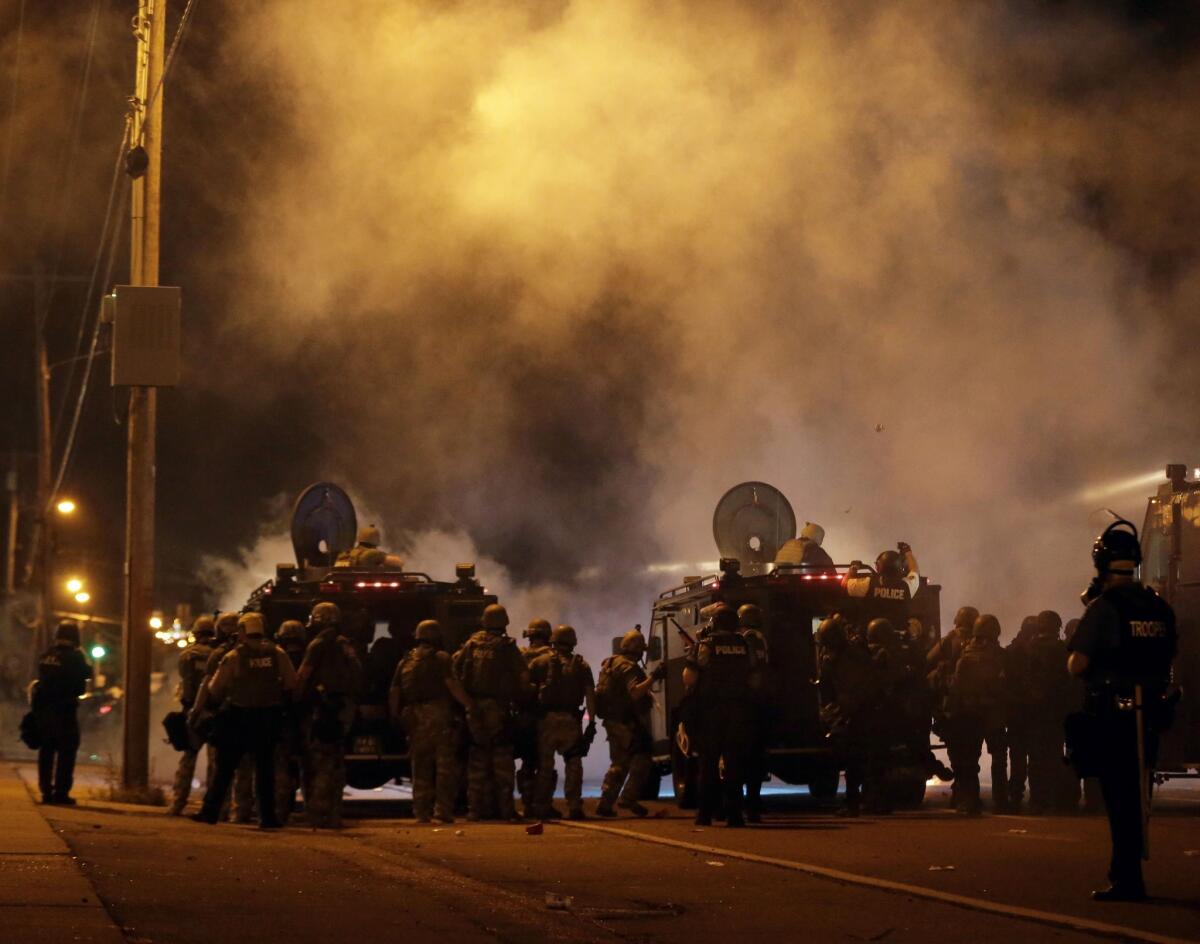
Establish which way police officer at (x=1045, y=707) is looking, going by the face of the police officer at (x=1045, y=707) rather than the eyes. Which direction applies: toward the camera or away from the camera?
away from the camera

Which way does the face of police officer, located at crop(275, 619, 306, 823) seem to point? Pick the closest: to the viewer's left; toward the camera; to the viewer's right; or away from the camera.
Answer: away from the camera

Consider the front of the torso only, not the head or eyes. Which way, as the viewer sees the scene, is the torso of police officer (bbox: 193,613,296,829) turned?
away from the camera

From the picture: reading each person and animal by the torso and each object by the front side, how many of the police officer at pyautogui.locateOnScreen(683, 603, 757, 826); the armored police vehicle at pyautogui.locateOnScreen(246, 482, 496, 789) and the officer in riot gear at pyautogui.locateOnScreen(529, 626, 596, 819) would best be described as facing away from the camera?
3

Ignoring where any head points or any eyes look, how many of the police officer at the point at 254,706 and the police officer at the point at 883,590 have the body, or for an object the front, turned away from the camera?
2

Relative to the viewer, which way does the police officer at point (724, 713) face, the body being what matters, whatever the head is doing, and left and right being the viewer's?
facing away from the viewer

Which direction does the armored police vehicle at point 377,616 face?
away from the camera

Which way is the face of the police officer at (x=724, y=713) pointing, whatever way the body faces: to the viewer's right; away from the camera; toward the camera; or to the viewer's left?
away from the camera

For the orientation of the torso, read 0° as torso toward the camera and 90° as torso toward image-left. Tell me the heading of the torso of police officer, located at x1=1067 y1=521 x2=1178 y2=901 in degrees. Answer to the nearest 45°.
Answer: approximately 135°

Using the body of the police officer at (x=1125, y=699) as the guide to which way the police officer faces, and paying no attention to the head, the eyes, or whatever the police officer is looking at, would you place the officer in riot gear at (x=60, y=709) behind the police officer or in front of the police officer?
in front

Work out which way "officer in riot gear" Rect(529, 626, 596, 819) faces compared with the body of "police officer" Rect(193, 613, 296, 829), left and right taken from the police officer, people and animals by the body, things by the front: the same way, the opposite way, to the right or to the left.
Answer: the same way

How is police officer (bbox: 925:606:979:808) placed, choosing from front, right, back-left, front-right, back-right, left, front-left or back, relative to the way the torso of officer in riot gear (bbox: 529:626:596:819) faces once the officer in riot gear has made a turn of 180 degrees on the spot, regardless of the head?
left

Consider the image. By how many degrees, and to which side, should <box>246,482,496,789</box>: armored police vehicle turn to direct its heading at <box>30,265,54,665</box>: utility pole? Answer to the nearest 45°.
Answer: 0° — it already faces it

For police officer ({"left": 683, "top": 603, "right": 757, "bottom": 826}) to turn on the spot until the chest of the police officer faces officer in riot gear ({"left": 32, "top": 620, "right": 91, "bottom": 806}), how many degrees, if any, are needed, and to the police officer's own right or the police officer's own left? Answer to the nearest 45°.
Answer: approximately 45° to the police officer's own left

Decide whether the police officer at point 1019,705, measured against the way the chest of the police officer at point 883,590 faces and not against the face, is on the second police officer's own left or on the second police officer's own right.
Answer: on the second police officer's own right

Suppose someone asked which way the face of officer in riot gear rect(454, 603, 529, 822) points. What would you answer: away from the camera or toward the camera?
away from the camera
